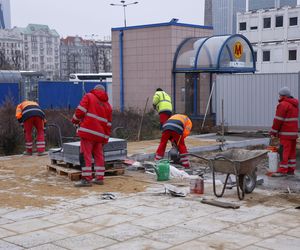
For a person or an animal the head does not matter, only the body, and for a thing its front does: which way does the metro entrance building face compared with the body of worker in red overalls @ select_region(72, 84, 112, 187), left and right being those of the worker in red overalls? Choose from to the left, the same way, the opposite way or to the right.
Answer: the opposite way

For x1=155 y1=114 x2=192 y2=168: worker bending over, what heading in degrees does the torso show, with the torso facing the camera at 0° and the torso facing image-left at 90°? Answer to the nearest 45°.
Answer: approximately 225°

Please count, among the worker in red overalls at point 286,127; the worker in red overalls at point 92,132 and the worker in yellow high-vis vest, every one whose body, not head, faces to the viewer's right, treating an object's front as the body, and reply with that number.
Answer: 0

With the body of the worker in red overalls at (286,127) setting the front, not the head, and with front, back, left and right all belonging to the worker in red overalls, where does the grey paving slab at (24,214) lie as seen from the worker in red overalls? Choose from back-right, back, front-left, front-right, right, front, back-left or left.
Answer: left

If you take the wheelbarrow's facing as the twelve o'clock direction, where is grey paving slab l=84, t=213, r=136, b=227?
The grey paving slab is roughly at 6 o'clock from the wheelbarrow.

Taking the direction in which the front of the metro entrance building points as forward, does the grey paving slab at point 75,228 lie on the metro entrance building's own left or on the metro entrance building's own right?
on the metro entrance building's own right

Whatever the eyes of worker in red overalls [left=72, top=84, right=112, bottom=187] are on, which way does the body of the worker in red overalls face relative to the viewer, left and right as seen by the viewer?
facing away from the viewer and to the left of the viewer

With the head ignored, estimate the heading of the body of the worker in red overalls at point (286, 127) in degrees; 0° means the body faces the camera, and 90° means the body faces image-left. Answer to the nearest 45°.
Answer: approximately 135°

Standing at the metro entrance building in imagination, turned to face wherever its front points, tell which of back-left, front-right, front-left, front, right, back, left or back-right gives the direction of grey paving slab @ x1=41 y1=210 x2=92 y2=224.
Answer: front-right

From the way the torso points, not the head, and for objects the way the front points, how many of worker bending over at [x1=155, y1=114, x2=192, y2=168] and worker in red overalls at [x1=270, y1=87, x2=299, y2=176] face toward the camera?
0
